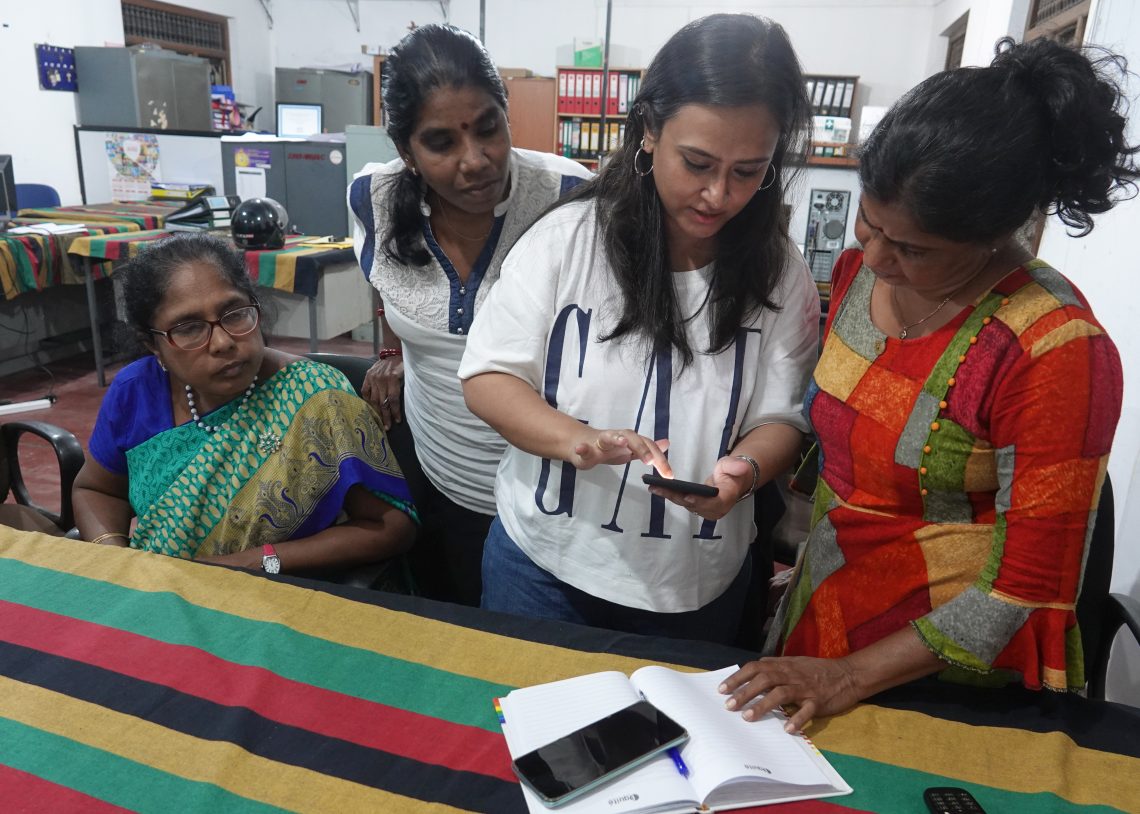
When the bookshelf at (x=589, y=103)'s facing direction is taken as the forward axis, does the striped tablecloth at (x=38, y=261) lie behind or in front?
in front

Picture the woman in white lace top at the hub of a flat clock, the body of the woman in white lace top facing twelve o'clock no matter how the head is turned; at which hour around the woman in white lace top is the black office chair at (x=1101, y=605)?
The black office chair is roughly at 10 o'clock from the woman in white lace top.

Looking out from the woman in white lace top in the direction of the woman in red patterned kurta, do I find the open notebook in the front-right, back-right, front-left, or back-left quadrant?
front-right

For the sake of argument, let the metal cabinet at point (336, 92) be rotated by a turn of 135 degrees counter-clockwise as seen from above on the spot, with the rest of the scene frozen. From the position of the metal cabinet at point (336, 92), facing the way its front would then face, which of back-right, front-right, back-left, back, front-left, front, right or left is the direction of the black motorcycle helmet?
back-right

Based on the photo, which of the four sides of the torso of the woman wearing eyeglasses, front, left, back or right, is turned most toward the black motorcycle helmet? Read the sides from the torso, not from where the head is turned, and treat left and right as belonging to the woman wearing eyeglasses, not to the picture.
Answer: back

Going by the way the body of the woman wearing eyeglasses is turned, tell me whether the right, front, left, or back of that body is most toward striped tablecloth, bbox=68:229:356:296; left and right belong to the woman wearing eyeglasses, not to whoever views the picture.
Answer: back

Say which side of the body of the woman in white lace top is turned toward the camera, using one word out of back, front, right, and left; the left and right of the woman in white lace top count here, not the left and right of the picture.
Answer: front

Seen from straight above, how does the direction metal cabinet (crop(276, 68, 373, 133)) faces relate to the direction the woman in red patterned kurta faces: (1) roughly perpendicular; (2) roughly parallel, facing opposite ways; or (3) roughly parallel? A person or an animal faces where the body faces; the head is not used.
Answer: roughly perpendicular

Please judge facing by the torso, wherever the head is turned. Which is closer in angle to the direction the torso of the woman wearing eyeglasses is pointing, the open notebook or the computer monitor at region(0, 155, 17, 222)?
the open notebook

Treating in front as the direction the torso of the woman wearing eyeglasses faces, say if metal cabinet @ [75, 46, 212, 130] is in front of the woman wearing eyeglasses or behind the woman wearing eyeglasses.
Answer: behind

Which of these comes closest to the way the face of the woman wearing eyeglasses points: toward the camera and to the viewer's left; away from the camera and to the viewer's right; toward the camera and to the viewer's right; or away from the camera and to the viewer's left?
toward the camera and to the viewer's right

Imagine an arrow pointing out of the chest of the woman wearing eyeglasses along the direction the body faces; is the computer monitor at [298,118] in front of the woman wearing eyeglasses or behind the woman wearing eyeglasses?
behind

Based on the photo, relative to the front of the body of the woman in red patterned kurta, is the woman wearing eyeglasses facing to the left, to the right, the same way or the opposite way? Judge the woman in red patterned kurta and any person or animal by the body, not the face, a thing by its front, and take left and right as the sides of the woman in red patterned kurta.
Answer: to the left

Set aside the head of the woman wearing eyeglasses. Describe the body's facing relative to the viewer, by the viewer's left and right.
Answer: facing the viewer

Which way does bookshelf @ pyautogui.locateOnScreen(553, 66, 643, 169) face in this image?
toward the camera

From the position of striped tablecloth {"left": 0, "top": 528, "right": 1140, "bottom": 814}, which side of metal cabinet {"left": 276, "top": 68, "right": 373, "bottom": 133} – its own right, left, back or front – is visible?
front

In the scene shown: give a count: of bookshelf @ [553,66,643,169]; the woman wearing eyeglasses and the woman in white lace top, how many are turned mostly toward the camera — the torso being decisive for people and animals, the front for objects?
3
